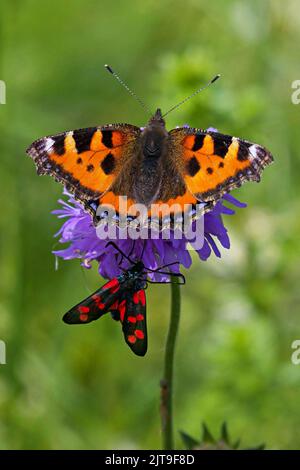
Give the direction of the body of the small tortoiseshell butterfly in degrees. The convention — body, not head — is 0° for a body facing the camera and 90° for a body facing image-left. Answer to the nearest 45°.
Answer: approximately 180°
